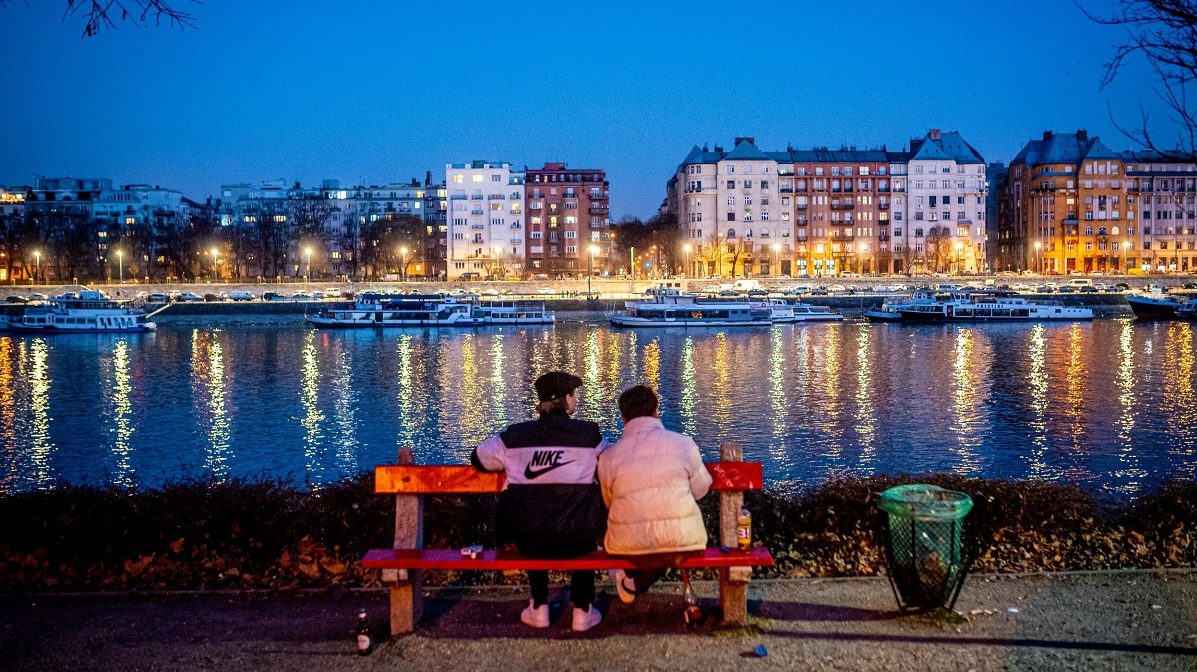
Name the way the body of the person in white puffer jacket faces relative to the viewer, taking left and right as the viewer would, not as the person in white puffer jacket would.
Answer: facing away from the viewer

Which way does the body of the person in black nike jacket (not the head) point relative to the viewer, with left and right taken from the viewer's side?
facing away from the viewer

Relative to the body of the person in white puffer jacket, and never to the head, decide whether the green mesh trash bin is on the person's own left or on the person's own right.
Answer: on the person's own right
